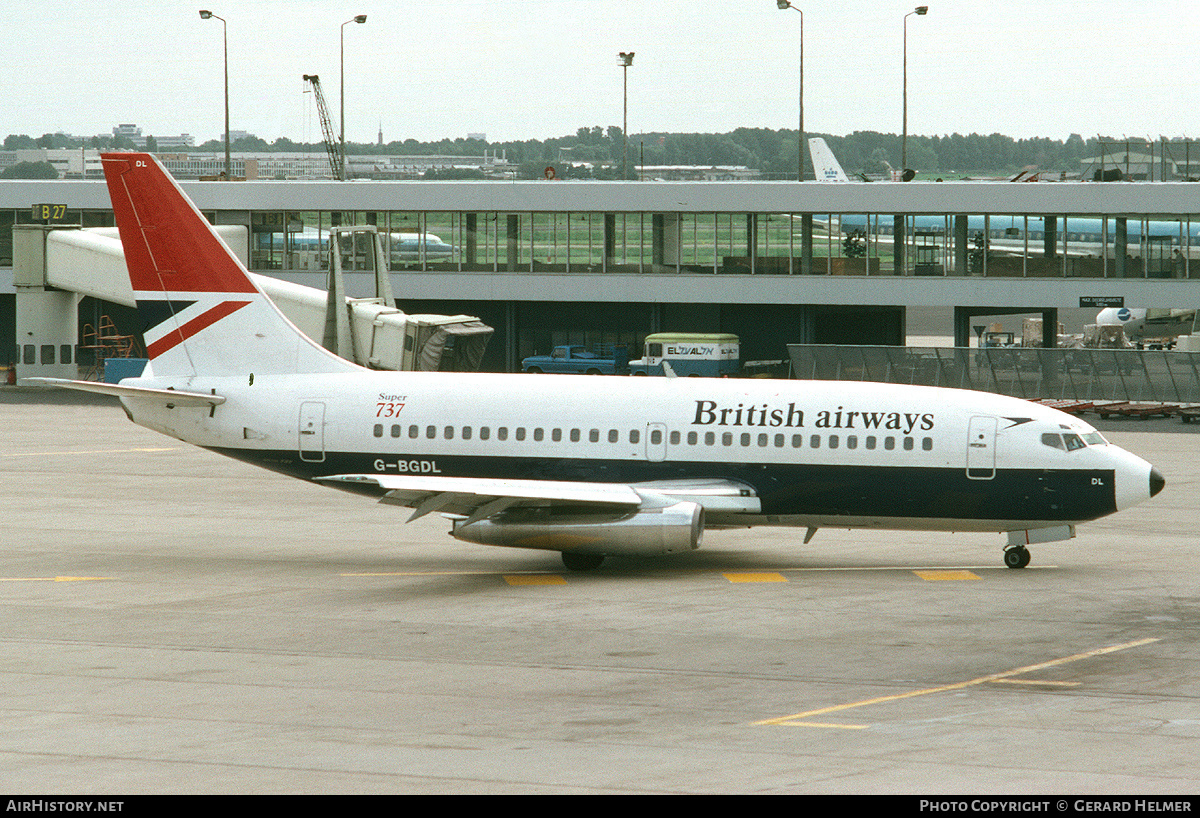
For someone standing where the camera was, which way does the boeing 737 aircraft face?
facing to the right of the viewer
